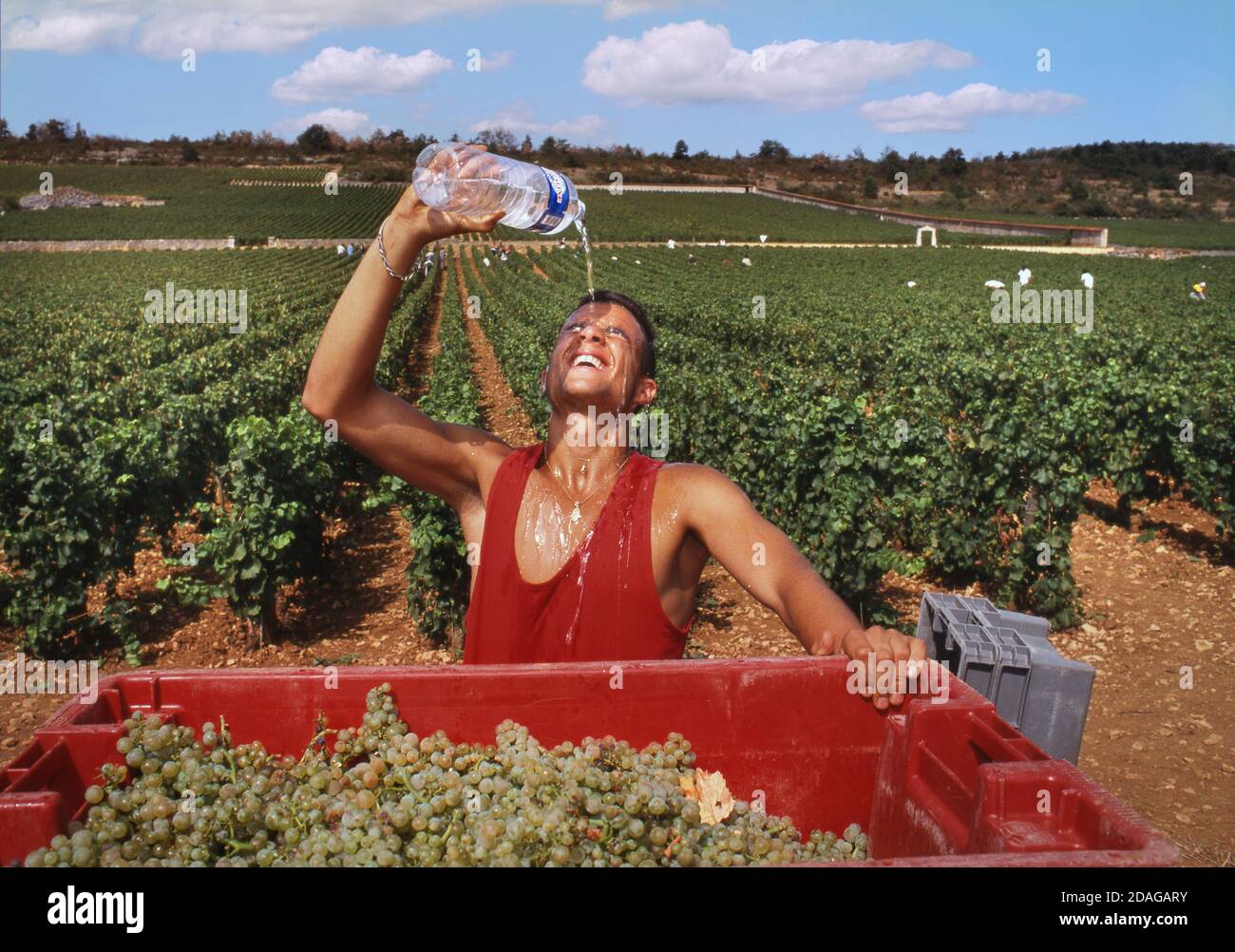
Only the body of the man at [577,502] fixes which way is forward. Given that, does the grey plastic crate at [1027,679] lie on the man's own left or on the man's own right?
on the man's own left

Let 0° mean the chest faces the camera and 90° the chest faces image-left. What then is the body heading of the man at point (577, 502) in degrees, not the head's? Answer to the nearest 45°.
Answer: approximately 0°

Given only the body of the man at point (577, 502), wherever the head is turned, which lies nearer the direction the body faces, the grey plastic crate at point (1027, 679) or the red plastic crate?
the red plastic crate
